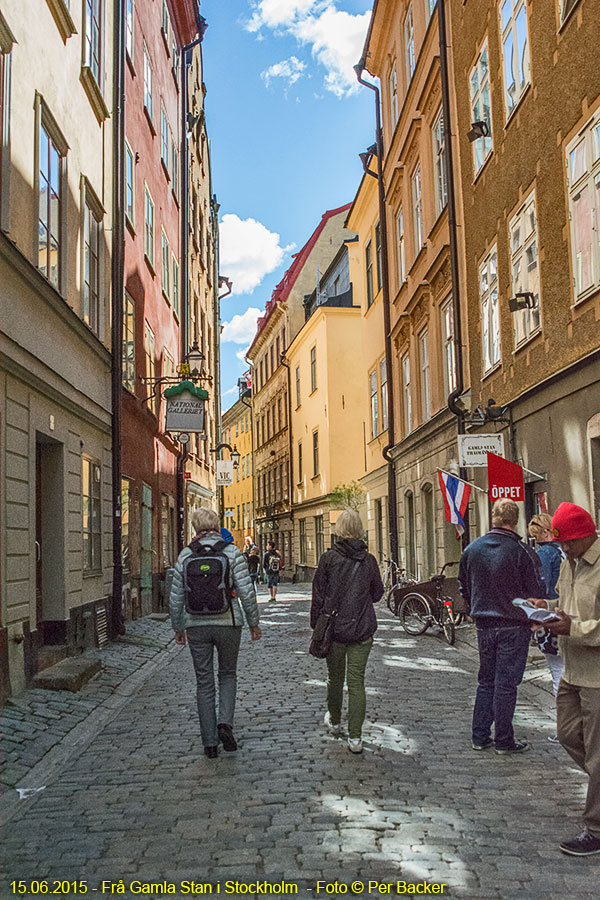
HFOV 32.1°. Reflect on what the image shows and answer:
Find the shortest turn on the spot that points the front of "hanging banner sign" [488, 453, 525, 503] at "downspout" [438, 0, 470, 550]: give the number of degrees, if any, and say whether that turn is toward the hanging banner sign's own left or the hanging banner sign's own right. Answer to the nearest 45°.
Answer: approximately 180°

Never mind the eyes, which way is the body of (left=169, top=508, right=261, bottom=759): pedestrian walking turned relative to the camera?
away from the camera

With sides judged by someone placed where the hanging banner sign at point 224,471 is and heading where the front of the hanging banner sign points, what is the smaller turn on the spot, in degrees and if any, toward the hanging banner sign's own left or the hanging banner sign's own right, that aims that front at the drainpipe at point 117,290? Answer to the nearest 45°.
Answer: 0° — it already faces it

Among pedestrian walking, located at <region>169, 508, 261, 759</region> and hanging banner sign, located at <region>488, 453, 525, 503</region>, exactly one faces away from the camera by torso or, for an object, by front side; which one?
the pedestrian walking

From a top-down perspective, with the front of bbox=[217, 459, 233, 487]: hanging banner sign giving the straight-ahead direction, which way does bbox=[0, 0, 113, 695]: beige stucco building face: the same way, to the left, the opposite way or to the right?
to the left

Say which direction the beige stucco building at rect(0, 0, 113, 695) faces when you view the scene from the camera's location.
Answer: facing to the right of the viewer

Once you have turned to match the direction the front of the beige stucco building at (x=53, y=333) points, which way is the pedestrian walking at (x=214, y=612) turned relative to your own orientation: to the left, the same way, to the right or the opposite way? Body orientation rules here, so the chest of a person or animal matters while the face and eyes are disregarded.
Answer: to the left

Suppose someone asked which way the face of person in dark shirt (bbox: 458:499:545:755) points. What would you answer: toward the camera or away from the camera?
away from the camera

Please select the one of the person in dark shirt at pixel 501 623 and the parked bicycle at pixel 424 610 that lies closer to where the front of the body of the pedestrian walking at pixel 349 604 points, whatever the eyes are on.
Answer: the parked bicycle

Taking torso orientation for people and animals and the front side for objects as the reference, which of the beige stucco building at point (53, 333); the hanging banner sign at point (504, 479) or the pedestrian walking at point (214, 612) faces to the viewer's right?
the beige stucco building

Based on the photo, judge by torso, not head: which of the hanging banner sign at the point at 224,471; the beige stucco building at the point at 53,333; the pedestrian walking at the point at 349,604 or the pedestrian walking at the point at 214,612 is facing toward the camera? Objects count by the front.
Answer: the hanging banner sign

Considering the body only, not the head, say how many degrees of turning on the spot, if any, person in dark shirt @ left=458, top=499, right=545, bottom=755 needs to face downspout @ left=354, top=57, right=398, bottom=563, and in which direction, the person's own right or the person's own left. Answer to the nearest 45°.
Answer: approximately 45° to the person's own left

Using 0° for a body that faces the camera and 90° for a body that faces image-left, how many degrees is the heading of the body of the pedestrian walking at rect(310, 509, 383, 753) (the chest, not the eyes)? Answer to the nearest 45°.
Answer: approximately 180°

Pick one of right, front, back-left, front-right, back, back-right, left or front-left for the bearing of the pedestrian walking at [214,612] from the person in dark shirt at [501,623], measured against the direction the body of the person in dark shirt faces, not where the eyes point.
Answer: back-left

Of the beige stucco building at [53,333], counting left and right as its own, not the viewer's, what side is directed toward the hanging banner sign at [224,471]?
left

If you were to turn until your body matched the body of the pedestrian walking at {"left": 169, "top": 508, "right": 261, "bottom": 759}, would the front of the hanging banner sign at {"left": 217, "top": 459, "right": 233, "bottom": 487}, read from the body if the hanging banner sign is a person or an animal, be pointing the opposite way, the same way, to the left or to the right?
the opposite way
